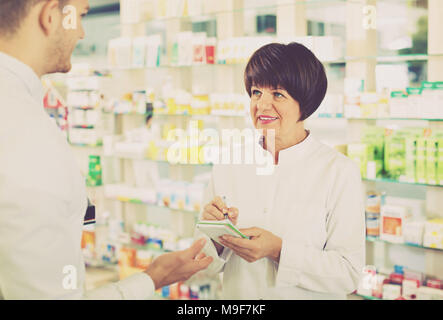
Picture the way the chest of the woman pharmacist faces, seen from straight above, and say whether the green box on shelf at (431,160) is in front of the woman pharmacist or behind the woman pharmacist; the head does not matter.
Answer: behind

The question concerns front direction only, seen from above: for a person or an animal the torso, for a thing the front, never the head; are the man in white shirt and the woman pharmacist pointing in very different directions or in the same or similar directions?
very different directions

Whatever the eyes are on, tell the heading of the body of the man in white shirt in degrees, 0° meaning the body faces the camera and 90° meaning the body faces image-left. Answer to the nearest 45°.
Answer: approximately 225°

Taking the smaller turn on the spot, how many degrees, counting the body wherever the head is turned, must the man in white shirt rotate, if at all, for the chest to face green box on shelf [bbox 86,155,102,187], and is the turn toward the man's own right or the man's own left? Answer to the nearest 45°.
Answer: approximately 45° to the man's own left

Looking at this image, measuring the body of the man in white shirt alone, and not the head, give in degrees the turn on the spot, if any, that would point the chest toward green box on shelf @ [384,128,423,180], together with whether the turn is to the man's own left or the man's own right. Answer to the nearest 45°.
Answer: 0° — they already face it
